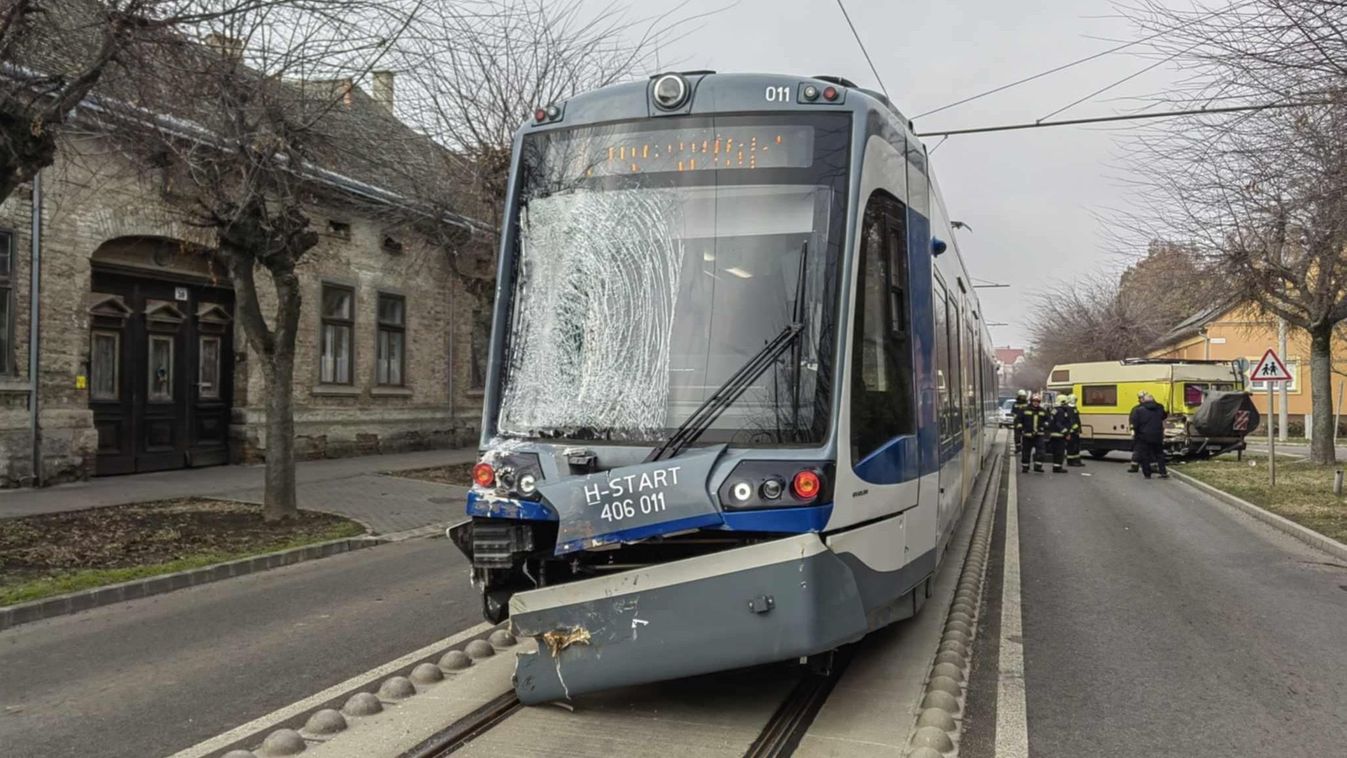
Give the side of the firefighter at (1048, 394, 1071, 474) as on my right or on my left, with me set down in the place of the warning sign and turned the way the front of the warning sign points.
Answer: on my right

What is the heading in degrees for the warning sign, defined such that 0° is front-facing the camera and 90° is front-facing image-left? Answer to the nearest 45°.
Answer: approximately 0°

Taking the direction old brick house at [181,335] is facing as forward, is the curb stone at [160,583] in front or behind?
in front

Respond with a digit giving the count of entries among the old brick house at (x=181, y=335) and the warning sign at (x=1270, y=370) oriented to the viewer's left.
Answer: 0

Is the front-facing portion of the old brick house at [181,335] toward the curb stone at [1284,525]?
yes

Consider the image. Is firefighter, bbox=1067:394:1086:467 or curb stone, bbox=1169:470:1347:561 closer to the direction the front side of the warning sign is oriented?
the curb stone

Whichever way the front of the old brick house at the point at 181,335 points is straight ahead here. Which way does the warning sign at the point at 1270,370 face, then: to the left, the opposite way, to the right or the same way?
to the right

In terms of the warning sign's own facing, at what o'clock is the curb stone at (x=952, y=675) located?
The curb stone is roughly at 12 o'clock from the warning sign.

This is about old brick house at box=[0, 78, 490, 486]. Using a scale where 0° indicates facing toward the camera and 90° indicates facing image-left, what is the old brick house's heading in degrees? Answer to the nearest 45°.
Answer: approximately 315°

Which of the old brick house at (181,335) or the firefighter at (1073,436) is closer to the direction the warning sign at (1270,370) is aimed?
the old brick house

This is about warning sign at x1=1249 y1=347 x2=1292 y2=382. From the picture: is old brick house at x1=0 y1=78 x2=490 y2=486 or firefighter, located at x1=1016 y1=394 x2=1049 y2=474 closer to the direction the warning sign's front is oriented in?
the old brick house

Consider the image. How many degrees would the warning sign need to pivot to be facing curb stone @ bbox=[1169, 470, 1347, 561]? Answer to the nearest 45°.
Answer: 0° — it already faces it

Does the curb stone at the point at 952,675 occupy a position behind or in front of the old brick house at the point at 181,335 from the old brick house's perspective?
in front

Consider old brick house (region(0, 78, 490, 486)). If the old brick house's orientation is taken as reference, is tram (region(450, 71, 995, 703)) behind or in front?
in front
